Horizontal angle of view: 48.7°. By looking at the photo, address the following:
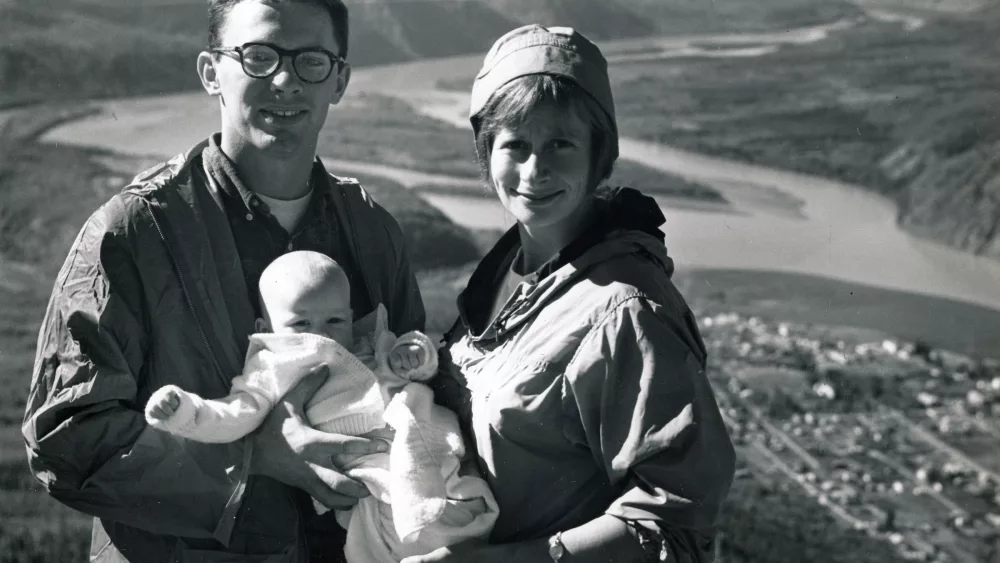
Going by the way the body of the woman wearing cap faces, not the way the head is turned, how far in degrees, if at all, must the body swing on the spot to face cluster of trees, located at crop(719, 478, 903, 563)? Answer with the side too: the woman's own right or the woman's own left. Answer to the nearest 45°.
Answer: approximately 135° to the woman's own right

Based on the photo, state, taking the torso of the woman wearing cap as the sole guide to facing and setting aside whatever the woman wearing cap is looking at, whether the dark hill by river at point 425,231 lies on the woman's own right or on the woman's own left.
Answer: on the woman's own right

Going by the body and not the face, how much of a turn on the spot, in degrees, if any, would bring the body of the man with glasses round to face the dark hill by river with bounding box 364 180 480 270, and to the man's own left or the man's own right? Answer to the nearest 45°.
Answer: approximately 135° to the man's own left

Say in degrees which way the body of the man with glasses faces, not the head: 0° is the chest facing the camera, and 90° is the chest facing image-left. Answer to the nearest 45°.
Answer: approximately 315°

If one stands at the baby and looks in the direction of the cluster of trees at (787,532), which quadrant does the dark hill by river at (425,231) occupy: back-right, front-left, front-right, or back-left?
front-left

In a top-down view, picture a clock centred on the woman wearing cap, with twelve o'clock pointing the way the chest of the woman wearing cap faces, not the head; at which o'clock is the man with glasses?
The man with glasses is roughly at 2 o'clock from the woman wearing cap.

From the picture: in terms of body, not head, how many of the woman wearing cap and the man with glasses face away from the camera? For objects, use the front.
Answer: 0
